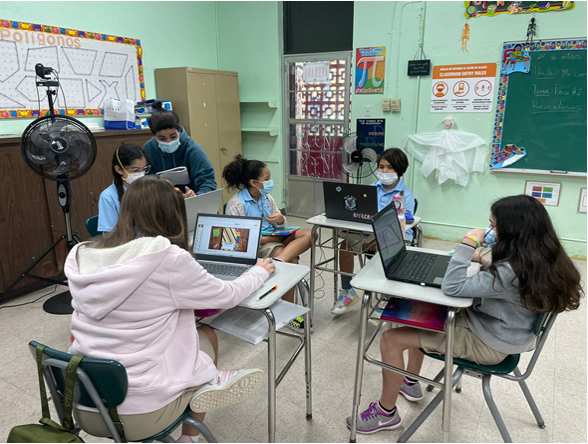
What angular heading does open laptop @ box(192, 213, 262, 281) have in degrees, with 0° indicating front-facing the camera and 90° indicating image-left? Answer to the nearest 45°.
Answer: approximately 0°

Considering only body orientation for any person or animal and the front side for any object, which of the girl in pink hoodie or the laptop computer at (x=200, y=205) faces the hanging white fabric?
the girl in pink hoodie

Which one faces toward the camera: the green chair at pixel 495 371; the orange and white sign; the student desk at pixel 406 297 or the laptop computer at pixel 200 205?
the orange and white sign

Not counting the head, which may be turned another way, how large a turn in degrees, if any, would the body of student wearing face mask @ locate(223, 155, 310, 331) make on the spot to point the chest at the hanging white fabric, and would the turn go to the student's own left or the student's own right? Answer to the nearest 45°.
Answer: approximately 90° to the student's own left

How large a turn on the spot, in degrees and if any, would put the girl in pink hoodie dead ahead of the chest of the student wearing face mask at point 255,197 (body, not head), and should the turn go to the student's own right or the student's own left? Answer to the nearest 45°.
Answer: approximately 45° to the student's own right

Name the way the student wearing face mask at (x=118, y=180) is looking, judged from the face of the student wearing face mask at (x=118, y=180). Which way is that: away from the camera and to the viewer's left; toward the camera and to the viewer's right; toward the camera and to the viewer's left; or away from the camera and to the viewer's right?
toward the camera and to the viewer's right

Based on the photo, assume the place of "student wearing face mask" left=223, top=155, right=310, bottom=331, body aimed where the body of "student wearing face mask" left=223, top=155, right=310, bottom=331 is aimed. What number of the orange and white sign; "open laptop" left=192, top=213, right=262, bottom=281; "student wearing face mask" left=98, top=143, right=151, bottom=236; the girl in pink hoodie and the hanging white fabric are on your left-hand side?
2

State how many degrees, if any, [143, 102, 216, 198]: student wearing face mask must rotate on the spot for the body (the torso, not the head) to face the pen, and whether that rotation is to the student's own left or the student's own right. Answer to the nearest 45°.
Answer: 0° — they already face it

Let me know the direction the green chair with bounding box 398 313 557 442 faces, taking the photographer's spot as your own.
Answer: facing to the left of the viewer
